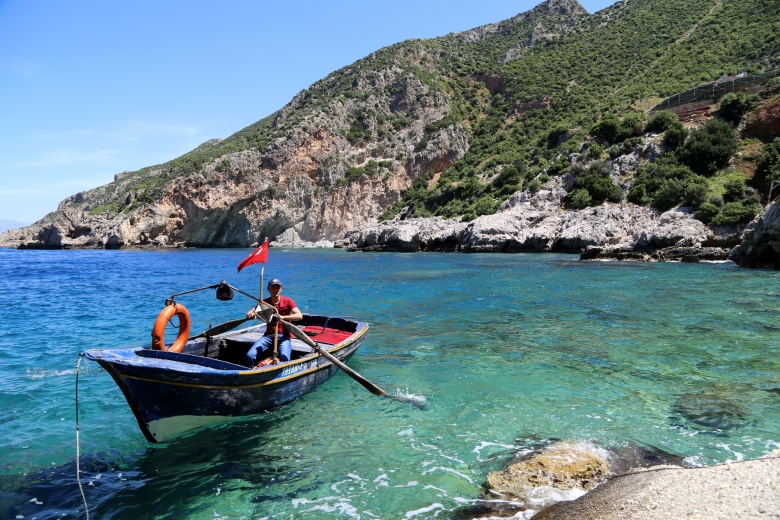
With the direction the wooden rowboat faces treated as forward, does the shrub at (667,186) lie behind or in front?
behind

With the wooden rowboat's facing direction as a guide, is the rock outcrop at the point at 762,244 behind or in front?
behind

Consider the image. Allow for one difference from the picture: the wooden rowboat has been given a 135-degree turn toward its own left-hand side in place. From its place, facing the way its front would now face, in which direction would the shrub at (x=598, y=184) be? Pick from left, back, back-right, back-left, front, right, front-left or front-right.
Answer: front-left

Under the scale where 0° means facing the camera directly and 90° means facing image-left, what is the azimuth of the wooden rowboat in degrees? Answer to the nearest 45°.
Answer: approximately 45°

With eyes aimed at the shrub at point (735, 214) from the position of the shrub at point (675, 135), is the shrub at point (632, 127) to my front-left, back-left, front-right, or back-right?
back-right

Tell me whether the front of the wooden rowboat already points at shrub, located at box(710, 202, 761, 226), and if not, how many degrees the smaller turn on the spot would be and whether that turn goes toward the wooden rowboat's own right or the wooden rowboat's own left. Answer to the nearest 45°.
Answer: approximately 180°

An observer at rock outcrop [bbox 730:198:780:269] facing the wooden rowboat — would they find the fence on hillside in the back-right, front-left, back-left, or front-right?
back-right

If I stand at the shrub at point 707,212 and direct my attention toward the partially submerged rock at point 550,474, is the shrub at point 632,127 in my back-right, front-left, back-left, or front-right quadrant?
back-right

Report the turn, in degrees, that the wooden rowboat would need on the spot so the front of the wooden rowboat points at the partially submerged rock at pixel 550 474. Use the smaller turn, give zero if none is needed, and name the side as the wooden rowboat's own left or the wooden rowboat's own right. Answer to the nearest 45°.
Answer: approximately 90° to the wooden rowboat's own left

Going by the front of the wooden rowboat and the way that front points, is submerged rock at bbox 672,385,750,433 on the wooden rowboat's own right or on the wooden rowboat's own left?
on the wooden rowboat's own left

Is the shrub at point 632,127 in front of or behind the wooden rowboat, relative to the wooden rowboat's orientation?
behind
